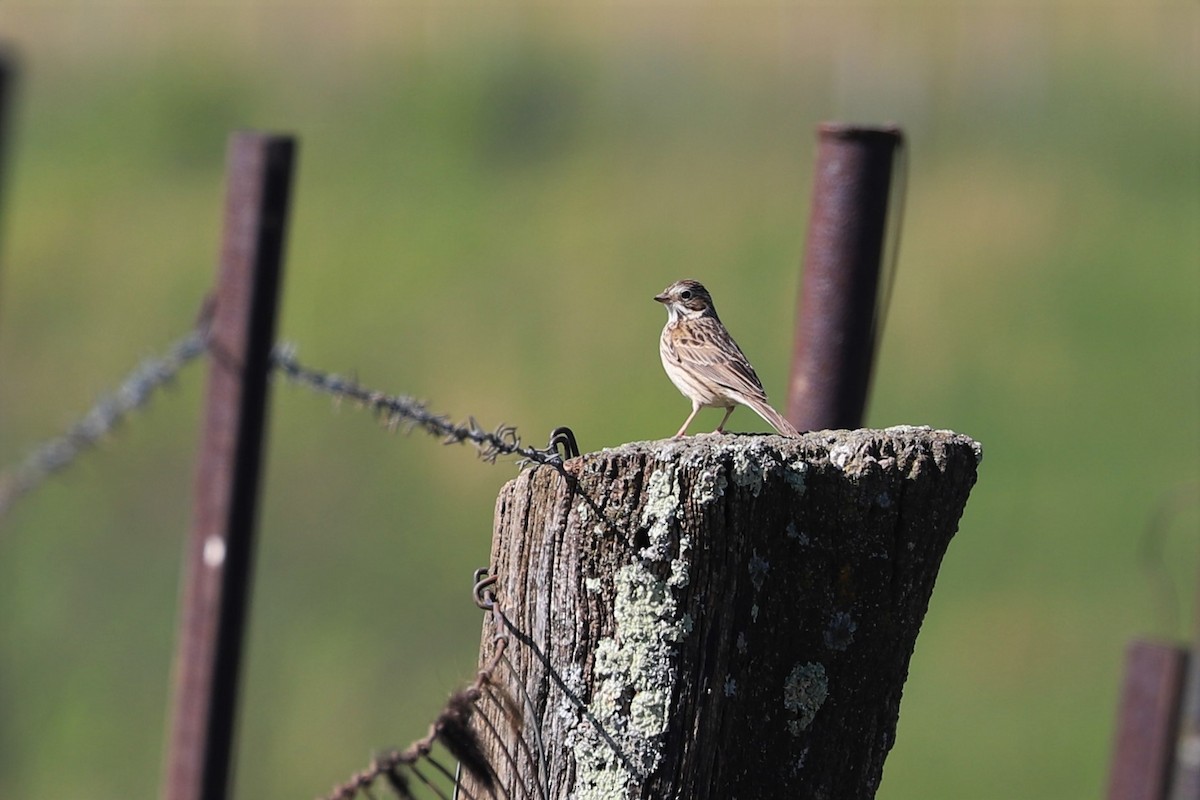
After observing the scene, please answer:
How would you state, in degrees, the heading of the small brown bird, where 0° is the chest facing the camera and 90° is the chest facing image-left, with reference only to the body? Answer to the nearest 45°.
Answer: approximately 90°

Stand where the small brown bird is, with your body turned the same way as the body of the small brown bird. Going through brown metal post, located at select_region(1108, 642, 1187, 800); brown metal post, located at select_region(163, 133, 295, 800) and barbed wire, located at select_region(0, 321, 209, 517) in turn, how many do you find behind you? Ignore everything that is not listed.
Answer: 1

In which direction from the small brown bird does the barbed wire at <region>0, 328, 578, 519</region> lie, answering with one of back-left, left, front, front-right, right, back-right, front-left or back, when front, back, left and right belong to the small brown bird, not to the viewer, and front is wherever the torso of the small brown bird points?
front-left

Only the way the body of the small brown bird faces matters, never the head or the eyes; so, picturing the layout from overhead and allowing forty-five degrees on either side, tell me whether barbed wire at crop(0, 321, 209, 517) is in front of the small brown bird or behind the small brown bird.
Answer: in front
